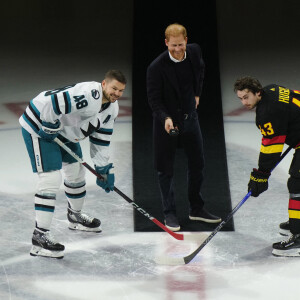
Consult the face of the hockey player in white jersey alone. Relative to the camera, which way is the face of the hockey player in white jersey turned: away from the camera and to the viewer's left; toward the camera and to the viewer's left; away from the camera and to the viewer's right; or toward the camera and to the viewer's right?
toward the camera and to the viewer's right

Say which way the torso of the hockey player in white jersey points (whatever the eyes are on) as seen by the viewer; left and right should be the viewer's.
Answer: facing the viewer and to the right of the viewer
